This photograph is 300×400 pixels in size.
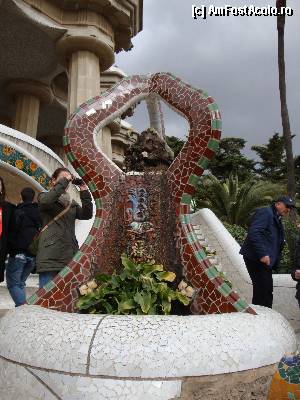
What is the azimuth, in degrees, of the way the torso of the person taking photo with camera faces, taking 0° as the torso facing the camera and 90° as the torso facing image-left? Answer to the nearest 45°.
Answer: approximately 315°

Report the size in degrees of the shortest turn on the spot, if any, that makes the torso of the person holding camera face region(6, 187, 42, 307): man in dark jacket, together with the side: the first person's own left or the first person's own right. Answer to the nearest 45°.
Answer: approximately 180°

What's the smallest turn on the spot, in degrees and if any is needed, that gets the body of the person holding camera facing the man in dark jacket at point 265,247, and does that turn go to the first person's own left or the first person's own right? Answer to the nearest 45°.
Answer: approximately 45° to the first person's own left

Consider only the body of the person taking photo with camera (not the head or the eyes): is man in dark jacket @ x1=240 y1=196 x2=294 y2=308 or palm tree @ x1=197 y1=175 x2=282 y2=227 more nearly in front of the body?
the man in dark jacket
